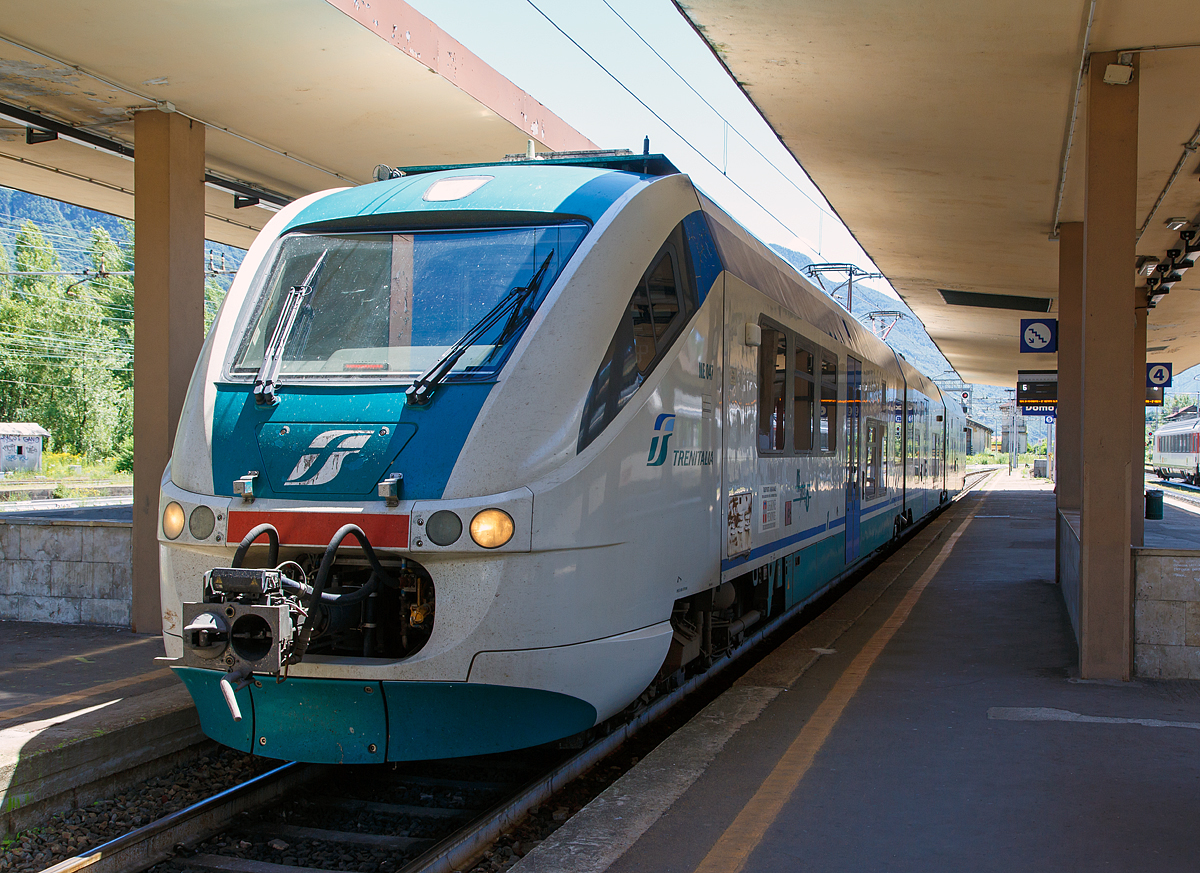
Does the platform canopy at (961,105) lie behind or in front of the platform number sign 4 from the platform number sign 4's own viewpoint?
in front

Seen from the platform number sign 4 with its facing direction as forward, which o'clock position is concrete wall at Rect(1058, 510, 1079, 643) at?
The concrete wall is roughly at 12 o'clock from the platform number sign 4.

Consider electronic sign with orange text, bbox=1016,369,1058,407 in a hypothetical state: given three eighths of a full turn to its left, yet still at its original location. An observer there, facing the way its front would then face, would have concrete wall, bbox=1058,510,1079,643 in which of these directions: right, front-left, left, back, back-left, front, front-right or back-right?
back-right

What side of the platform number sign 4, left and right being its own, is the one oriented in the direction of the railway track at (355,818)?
front

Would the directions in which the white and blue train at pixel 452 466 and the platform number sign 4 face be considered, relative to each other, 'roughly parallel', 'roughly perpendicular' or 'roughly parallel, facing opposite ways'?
roughly parallel

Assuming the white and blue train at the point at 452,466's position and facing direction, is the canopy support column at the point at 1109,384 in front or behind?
behind

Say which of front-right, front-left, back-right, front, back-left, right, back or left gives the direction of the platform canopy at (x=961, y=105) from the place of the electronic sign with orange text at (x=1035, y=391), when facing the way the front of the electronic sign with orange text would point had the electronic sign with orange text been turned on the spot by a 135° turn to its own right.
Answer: back-left

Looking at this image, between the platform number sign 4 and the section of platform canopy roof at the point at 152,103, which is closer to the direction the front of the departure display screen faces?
the section of platform canopy roof

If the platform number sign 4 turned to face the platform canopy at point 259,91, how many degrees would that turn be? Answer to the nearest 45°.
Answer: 0° — it already faces it

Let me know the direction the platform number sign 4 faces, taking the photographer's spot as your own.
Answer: facing the viewer

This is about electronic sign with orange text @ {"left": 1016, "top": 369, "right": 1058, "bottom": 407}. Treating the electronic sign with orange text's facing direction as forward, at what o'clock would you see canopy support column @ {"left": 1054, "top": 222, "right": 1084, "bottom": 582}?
The canopy support column is roughly at 12 o'clock from the electronic sign with orange text.

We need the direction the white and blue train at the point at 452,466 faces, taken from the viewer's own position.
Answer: facing the viewer and to the left of the viewer

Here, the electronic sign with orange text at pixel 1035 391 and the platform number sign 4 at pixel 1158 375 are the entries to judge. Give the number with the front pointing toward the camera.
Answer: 2

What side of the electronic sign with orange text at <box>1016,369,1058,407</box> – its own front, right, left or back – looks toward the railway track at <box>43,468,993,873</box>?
front
